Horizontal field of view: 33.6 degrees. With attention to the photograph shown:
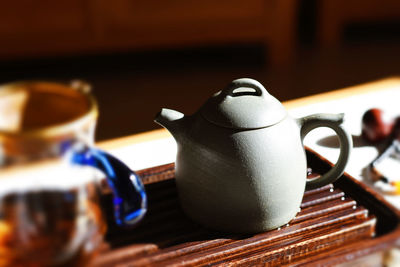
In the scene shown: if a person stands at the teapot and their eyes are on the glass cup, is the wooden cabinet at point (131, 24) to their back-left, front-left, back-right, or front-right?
back-right

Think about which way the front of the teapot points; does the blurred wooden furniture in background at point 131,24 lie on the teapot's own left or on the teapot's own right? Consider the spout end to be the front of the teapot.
on the teapot's own right

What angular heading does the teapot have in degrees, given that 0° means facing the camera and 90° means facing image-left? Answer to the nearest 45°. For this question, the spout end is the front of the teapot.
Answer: approximately 90°

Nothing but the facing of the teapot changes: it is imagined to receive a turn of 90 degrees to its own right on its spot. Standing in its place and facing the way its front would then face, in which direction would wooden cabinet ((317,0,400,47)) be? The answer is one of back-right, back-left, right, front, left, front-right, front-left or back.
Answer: front
